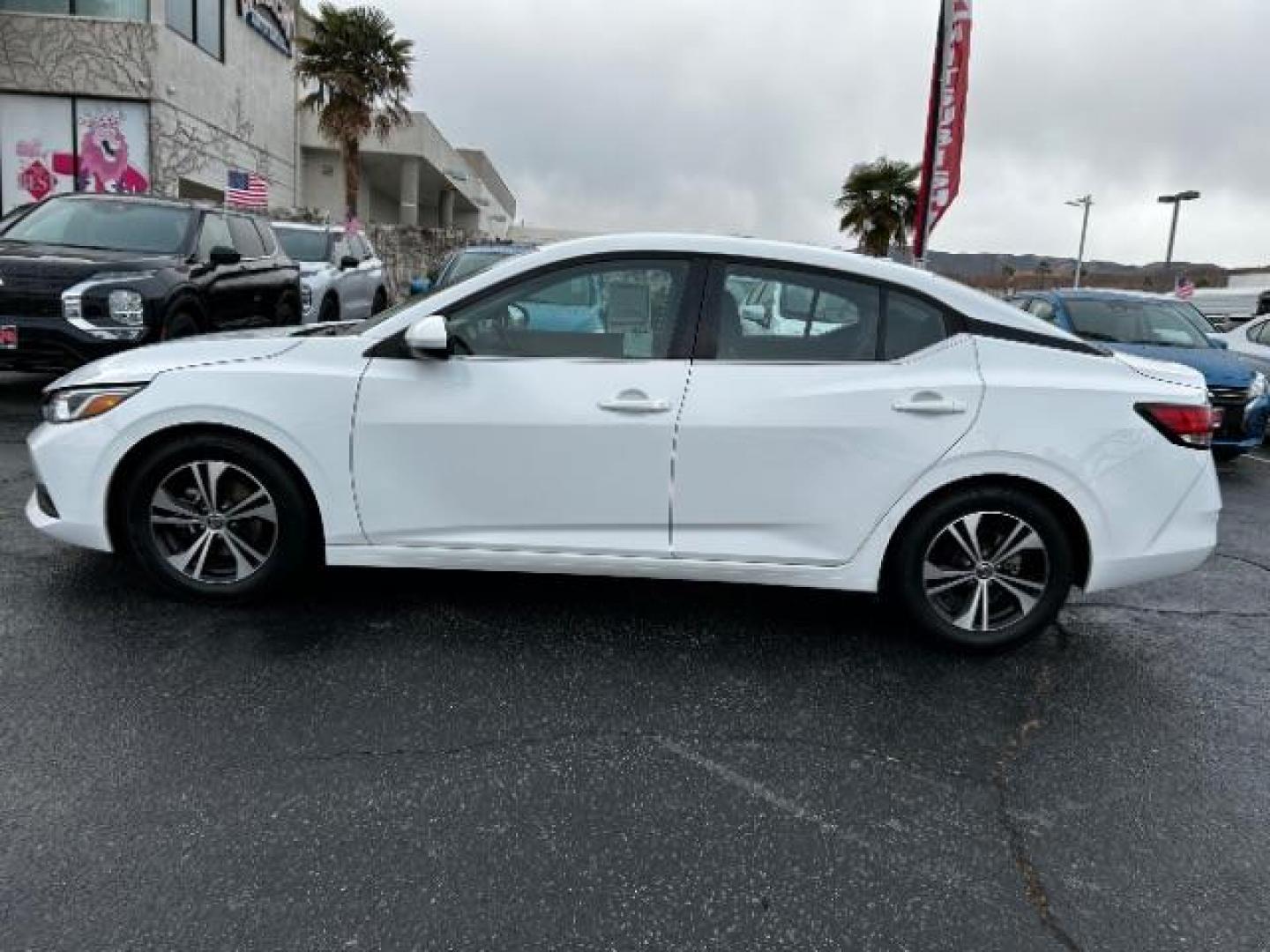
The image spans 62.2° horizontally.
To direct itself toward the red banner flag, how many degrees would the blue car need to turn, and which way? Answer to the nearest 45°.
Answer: approximately 180°

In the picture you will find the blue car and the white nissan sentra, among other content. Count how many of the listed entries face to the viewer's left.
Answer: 1

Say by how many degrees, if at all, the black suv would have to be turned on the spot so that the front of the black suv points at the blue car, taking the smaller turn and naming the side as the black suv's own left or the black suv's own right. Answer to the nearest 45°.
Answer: approximately 135° to the black suv's own left

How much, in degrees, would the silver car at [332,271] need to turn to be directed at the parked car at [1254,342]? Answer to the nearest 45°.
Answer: approximately 90° to its left

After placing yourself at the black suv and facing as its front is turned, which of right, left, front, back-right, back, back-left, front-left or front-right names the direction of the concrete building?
back-right

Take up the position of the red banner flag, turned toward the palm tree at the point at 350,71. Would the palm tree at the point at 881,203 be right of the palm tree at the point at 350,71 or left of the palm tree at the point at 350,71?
right

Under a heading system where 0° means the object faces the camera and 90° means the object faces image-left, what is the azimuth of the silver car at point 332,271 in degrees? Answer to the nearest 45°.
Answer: approximately 45°

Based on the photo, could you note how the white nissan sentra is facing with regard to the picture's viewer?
facing to the left of the viewer

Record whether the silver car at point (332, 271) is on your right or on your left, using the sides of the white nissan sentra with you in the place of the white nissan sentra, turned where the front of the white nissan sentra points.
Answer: on your right

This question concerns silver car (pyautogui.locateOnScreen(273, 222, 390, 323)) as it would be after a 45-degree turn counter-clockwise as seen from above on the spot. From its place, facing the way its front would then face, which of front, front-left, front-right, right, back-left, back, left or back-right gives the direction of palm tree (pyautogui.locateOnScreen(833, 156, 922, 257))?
back-left

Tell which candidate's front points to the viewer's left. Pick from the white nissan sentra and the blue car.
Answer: the white nissan sentra

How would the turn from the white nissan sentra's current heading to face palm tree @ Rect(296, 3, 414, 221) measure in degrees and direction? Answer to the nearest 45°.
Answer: approximately 90° to its right
